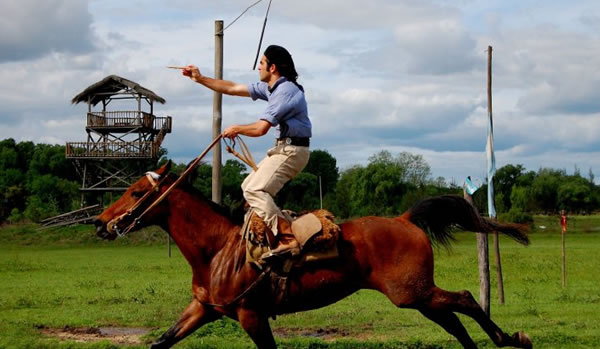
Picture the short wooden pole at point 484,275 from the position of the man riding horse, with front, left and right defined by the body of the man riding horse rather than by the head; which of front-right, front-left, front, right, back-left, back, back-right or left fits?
back-right

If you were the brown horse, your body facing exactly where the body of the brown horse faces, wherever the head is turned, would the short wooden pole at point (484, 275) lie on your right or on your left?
on your right

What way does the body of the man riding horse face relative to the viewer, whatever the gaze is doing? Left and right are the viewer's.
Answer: facing to the left of the viewer

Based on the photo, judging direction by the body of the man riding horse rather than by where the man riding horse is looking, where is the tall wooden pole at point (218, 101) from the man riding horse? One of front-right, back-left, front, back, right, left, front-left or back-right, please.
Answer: right

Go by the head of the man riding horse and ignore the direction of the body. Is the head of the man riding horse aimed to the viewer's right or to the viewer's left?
to the viewer's left

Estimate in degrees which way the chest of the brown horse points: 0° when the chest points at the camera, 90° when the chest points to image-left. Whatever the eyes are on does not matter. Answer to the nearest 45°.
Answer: approximately 90°

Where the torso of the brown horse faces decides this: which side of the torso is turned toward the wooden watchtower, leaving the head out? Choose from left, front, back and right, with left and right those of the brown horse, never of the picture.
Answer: right
